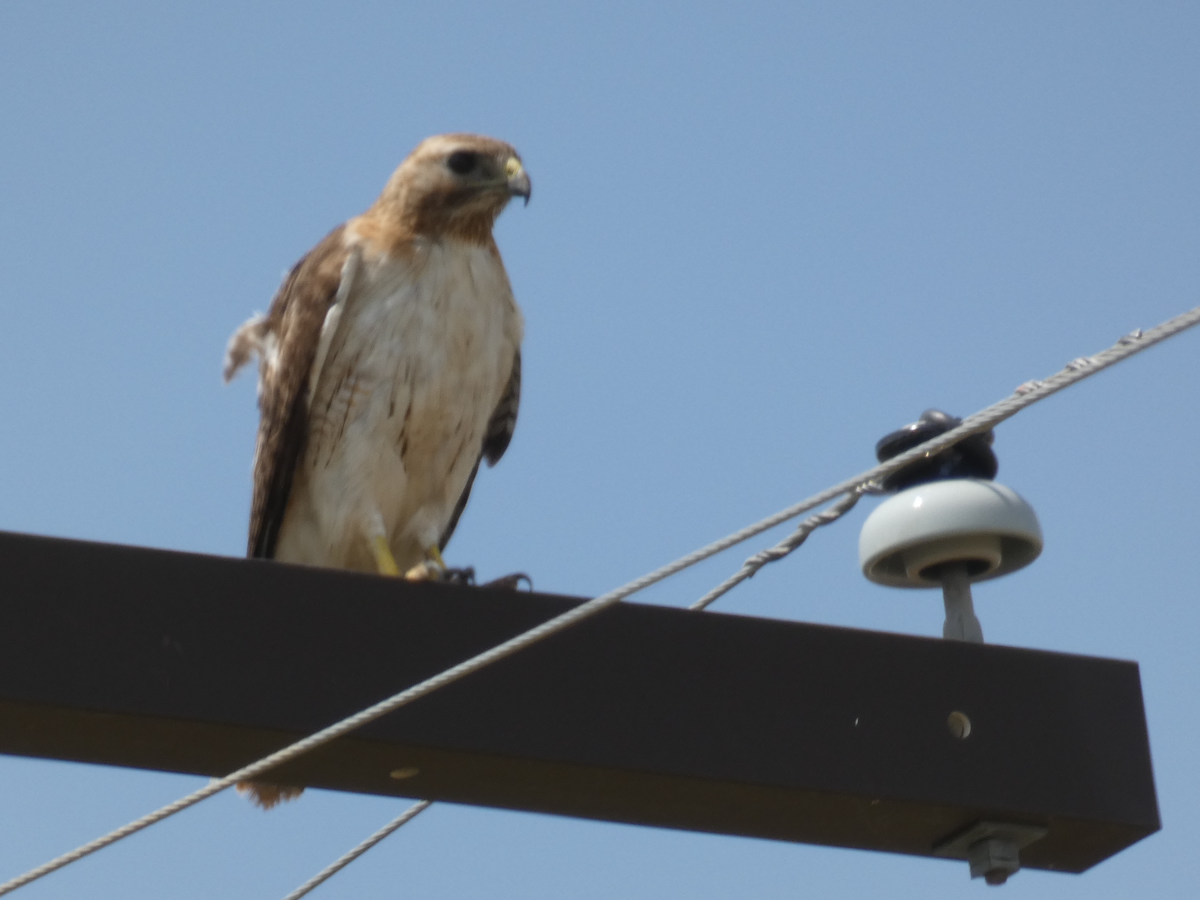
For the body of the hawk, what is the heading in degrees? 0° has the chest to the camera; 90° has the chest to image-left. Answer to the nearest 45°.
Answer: approximately 315°
